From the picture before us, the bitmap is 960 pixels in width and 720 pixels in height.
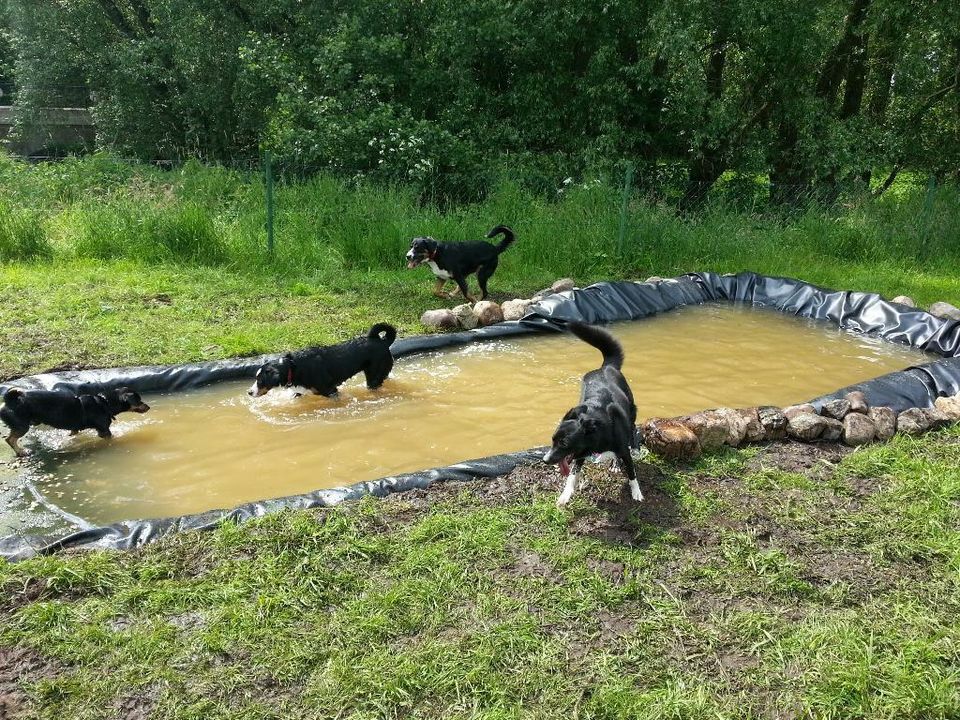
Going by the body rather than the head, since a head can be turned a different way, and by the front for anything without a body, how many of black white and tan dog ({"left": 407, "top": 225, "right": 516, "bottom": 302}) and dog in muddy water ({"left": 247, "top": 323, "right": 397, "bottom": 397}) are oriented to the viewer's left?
2

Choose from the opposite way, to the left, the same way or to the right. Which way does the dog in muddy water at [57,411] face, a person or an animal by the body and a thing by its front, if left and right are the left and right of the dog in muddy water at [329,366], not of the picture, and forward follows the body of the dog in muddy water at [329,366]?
the opposite way

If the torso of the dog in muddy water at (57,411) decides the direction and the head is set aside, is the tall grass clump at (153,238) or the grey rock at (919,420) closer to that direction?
the grey rock

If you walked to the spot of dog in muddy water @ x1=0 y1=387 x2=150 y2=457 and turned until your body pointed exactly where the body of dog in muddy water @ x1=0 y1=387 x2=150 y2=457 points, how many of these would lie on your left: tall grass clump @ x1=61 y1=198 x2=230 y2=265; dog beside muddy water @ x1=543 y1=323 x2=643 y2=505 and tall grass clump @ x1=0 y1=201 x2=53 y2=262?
2

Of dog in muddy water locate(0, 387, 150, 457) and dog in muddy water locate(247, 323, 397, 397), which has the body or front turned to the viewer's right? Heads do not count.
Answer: dog in muddy water locate(0, 387, 150, 457)

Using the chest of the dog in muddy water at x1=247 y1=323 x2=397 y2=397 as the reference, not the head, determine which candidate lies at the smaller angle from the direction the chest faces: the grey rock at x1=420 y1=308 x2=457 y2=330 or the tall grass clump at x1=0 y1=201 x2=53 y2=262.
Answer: the tall grass clump

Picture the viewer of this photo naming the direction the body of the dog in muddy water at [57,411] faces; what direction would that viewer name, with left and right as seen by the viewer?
facing to the right of the viewer

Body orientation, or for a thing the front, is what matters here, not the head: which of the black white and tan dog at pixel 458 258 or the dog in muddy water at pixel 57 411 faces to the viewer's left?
the black white and tan dog

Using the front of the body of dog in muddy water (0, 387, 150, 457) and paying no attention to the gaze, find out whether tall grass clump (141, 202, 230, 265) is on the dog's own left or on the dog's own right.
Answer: on the dog's own left

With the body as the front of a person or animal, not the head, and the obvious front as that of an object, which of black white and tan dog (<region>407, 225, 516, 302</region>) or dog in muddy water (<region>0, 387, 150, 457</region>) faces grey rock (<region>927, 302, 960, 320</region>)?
the dog in muddy water

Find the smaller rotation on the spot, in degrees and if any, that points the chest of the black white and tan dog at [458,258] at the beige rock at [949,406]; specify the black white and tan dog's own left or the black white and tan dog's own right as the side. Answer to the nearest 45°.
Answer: approximately 135° to the black white and tan dog's own left

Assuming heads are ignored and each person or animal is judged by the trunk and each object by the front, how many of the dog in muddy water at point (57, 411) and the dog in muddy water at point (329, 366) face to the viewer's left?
1

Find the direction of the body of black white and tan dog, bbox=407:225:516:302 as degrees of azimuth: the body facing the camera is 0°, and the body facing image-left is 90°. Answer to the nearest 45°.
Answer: approximately 90°

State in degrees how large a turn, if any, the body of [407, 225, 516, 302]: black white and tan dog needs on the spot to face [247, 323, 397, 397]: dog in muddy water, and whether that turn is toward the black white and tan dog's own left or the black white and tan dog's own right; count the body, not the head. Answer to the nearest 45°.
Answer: approximately 90° to the black white and tan dog's own left

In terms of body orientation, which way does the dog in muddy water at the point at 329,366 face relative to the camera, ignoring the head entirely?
to the viewer's left

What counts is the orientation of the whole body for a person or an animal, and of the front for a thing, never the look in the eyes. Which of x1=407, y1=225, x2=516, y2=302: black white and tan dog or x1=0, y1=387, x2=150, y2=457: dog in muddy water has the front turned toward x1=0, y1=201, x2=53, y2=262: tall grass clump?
the black white and tan dog

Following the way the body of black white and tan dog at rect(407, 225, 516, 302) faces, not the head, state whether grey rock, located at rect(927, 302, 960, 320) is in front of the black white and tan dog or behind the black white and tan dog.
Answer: behind

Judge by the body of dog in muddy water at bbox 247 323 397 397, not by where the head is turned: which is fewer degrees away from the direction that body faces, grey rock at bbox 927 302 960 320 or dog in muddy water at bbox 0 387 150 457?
the dog in muddy water
